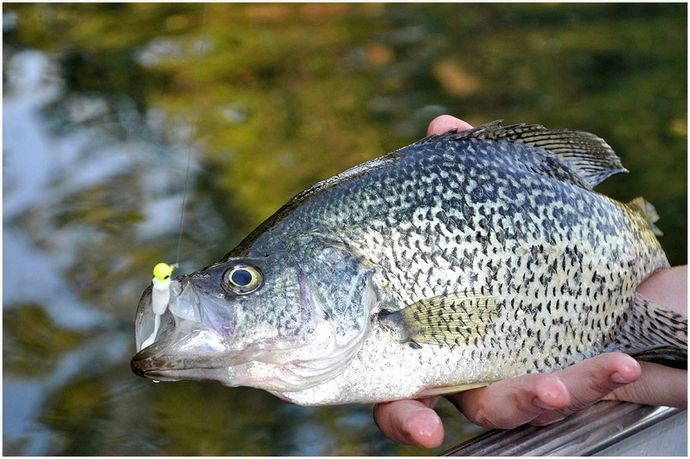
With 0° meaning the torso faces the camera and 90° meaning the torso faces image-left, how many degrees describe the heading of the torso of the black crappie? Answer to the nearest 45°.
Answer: approximately 90°
